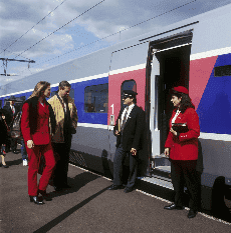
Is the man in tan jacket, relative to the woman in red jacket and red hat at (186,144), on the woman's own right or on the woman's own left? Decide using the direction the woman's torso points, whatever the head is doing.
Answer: on the woman's own right

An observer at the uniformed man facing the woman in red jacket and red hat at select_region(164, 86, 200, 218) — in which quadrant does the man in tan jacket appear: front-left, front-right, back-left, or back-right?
back-right

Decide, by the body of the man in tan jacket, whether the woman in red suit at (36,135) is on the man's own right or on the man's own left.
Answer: on the man's own right

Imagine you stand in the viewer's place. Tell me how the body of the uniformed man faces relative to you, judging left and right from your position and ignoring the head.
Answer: facing the viewer and to the left of the viewer

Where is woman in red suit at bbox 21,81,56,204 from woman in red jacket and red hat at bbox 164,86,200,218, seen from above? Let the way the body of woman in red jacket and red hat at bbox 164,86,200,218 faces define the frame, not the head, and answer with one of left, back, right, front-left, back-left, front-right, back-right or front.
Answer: front-right

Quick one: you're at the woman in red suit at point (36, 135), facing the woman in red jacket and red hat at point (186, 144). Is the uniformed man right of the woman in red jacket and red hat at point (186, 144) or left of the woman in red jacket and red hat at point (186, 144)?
left

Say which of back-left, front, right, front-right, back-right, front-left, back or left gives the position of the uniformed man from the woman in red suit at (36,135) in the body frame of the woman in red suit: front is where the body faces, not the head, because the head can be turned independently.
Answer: front-left

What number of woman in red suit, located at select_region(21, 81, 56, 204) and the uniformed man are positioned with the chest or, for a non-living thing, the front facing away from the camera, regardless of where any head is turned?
0

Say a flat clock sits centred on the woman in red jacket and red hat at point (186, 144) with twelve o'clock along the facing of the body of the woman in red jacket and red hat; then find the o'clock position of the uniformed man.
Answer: The uniformed man is roughly at 3 o'clock from the woman in red jacket and red hat.

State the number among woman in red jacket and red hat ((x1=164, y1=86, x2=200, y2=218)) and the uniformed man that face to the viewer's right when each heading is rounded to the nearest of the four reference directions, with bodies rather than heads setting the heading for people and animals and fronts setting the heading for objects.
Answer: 0

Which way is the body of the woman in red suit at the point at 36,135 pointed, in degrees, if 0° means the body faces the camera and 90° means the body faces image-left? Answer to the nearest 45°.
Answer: approximately 315°

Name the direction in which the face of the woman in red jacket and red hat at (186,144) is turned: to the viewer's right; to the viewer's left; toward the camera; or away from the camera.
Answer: to the viewer's left
